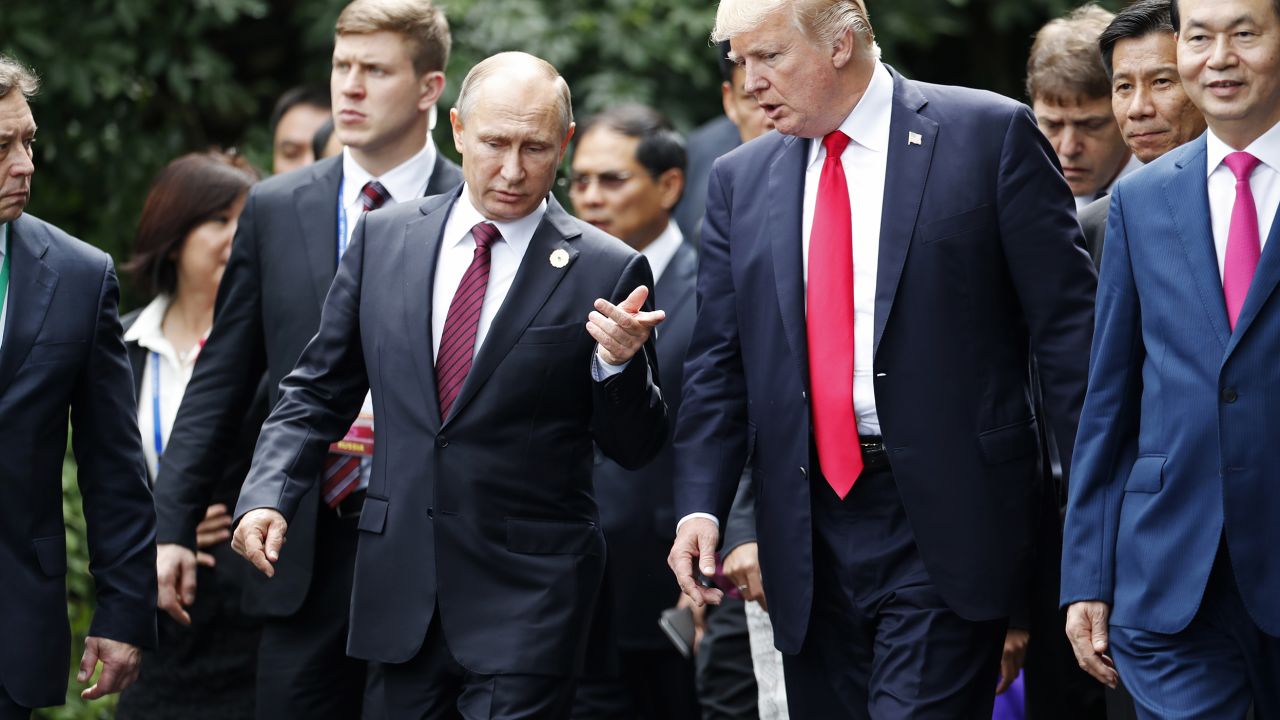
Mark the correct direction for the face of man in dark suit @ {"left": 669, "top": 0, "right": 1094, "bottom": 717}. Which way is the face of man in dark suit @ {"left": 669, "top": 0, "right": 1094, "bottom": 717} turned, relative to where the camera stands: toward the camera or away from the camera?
toward the camera

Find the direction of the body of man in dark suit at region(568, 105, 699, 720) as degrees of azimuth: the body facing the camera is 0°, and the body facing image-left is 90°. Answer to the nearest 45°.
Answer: approximately 45°

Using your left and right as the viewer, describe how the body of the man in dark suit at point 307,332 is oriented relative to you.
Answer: facing the viewer and to the left of the viewer

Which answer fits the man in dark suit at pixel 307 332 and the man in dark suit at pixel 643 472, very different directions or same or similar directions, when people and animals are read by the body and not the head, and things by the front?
same or similar directions

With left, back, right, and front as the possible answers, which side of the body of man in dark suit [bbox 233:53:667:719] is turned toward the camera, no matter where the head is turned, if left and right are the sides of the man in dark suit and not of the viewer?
front

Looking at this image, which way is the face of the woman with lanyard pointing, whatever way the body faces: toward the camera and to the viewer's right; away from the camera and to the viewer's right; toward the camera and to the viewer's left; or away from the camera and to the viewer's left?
toward the camera and to the viewer's right

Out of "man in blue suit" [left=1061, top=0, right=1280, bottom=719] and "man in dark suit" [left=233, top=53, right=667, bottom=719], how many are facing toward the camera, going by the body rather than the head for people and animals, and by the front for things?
2

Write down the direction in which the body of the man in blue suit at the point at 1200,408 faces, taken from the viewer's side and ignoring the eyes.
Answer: toward the camera

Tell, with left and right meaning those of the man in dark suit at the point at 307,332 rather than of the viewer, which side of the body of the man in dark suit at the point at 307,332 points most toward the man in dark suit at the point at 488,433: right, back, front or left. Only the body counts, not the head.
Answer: front

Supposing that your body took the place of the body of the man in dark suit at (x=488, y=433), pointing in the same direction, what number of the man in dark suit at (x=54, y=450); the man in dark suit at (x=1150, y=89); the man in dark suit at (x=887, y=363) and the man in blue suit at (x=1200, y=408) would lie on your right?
1

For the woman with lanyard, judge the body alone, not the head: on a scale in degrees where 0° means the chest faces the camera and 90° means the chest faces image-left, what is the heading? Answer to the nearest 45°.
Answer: approximately 315°
